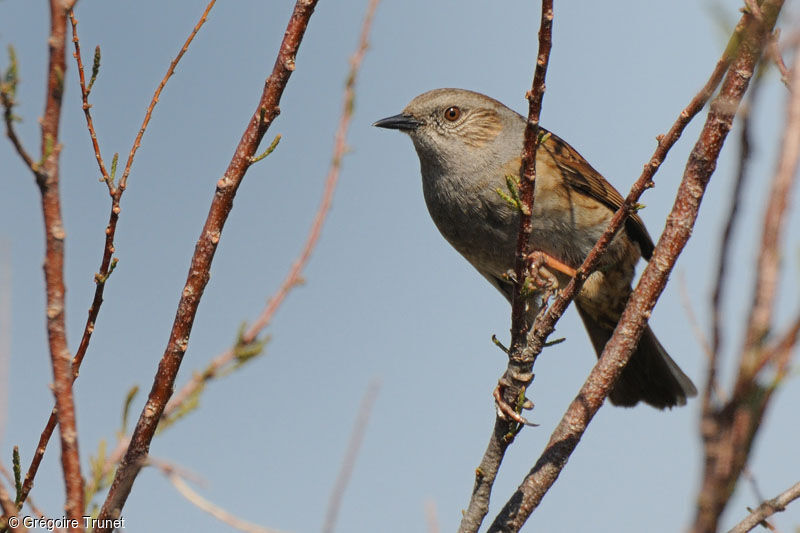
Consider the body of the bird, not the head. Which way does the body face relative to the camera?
to the viewer's left

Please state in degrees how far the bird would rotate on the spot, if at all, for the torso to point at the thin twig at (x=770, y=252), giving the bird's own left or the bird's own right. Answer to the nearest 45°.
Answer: approximately 90° to the bird's own left

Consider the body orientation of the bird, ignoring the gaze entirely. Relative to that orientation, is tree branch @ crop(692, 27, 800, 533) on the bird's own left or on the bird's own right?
on the bird's own left

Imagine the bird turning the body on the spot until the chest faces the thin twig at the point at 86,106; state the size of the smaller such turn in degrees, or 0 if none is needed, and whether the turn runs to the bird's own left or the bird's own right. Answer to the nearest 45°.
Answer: approximately 45° to the bird's own right

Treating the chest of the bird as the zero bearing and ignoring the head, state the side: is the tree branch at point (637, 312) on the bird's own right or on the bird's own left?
on the bird's own left
